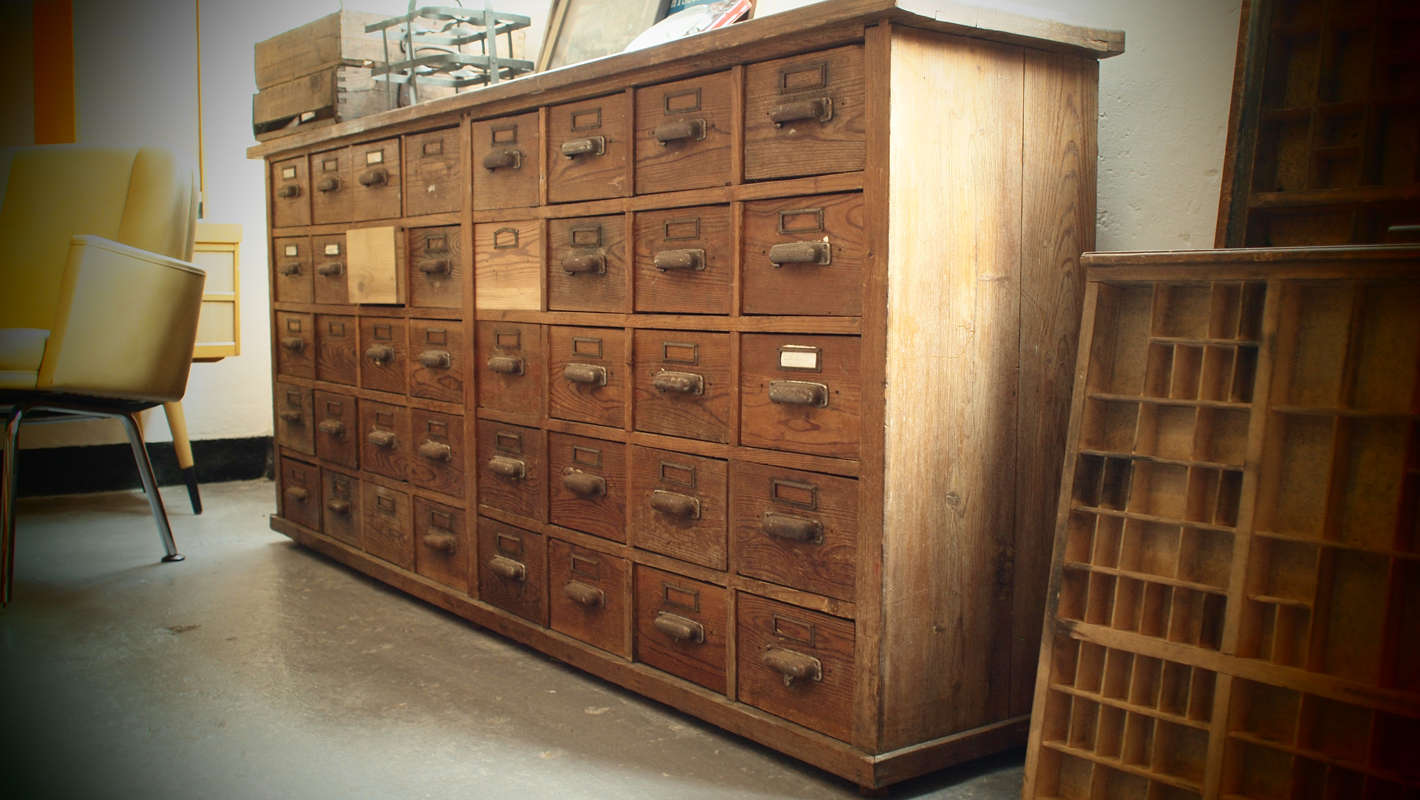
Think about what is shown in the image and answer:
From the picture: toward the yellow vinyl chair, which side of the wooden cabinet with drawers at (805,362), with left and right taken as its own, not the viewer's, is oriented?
right

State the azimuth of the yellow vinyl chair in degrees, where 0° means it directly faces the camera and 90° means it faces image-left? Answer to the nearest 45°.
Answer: approximately 45°

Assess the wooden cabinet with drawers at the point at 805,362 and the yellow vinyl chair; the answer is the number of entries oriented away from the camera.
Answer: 0
